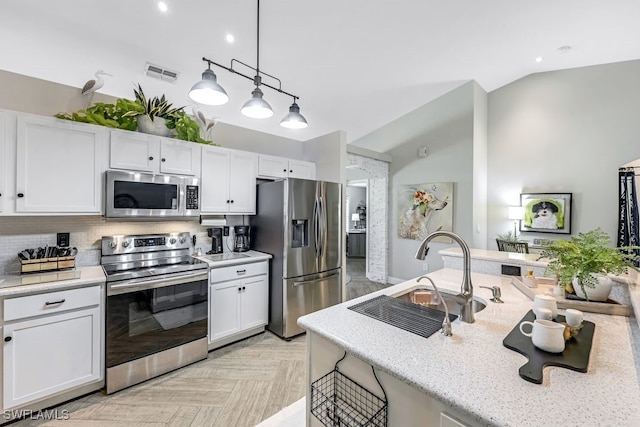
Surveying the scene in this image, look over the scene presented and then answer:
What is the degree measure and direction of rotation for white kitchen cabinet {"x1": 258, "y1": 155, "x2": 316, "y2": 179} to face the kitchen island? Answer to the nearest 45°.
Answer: approximately 45° to its right

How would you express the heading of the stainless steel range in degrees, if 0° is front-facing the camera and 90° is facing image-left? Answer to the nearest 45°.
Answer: approximately 315°

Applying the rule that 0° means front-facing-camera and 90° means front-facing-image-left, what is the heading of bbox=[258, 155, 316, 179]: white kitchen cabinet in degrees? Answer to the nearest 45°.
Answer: approximately 315°

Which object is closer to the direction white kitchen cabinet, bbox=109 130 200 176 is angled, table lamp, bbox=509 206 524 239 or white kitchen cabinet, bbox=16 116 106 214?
the table lamp

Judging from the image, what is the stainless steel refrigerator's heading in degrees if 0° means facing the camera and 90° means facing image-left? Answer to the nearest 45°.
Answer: approximately 315°

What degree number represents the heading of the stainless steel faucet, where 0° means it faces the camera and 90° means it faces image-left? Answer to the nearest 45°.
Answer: approximately 90°
